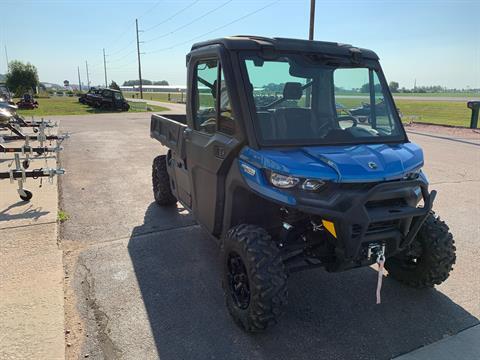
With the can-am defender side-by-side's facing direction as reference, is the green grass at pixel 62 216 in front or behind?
behind

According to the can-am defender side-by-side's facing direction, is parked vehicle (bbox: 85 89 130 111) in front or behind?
behind

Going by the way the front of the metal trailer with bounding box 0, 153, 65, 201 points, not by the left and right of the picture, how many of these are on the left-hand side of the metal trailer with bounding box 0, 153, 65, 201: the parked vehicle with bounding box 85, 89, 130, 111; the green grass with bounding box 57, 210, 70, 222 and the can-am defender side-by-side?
1

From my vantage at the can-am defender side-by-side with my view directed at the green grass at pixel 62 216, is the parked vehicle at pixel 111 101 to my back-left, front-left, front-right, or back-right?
front-right

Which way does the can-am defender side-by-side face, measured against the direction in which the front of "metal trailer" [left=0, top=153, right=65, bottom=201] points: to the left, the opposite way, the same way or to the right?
to the right

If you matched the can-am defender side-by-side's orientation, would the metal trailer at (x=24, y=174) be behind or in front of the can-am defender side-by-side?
behind

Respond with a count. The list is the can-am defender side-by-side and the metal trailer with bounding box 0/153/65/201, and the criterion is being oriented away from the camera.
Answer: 0

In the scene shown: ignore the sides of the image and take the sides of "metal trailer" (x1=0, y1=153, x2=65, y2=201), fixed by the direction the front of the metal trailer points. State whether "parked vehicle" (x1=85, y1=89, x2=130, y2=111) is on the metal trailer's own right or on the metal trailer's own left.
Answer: on the metal trailer's own left

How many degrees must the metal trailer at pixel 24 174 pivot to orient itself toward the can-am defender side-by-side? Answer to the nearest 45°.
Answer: approximately 45° to its right

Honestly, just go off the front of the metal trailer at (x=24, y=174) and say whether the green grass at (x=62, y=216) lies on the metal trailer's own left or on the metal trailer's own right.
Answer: on the metal trailer's own right

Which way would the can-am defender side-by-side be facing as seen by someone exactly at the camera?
facing the viewer and to the right of the viewer

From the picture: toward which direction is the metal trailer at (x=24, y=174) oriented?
to the viewer's right
